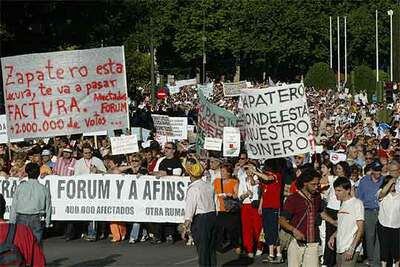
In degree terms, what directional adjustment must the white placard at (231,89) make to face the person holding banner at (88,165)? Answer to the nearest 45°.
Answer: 0° — it already faces them

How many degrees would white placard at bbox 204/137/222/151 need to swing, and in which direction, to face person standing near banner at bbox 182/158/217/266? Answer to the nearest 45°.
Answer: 0° — it already faces them

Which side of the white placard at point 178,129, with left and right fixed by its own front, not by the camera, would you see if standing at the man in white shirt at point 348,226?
front

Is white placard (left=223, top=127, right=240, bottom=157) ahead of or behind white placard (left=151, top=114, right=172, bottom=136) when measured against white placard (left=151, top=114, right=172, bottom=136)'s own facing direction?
ahead

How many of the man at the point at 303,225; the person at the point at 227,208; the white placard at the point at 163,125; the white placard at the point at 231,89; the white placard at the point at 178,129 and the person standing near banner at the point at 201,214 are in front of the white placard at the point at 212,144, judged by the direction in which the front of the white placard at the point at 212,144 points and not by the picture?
3

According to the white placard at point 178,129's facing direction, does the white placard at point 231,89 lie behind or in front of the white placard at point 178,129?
behind
